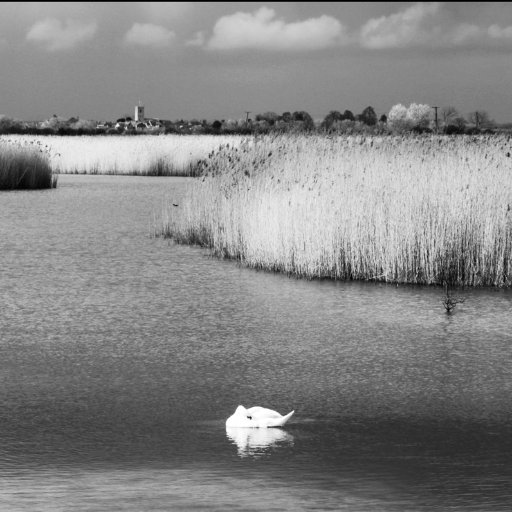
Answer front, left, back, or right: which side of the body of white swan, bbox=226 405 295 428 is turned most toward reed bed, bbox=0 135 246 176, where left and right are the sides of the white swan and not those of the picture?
right

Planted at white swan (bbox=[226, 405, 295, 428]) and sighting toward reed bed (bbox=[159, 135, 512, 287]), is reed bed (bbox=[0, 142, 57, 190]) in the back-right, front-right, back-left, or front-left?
front-left

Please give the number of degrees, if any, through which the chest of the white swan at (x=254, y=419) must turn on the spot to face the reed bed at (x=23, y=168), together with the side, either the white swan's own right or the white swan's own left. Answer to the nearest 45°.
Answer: approximately 90° to the white swan's own right

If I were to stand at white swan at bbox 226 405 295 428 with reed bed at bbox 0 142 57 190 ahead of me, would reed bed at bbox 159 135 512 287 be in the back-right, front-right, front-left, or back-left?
front-right

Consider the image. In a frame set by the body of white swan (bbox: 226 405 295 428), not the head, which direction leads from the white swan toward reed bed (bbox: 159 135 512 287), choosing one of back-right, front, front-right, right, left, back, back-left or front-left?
right

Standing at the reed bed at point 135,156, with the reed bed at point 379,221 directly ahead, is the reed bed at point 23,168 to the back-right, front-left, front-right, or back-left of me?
front-right

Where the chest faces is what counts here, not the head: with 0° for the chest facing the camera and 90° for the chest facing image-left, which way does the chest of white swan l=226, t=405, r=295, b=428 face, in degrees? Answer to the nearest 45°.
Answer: approximately 90°

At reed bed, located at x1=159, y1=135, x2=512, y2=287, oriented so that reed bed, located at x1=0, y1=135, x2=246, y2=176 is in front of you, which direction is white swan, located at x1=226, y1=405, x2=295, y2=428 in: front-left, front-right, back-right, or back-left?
back-left
